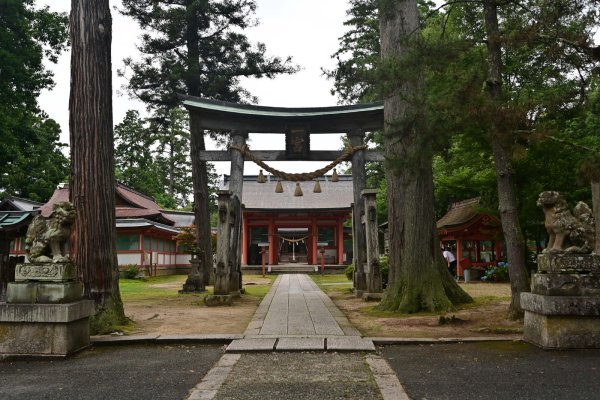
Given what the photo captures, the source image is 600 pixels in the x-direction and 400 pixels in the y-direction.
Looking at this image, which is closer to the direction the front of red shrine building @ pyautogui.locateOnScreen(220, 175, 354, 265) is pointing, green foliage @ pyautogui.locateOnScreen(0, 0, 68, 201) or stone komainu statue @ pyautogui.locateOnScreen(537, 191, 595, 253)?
the stone komainu statue

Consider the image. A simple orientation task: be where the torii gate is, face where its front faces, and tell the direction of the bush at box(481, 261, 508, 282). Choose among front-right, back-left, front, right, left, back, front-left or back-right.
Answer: back-left

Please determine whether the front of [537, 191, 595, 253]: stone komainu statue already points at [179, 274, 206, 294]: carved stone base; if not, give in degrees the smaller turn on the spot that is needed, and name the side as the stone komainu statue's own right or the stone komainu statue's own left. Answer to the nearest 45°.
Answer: approximately 45° to the stone komainu statue's own right

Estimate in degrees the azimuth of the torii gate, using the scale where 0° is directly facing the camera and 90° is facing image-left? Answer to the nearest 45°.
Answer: approximately 0°

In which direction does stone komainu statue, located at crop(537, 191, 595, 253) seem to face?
to the viewer's left
